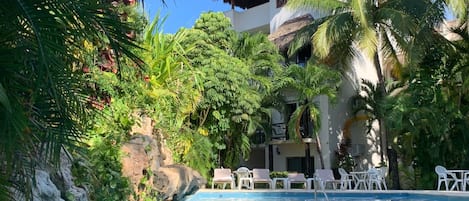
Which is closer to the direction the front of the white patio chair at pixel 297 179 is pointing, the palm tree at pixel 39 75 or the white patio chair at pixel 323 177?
the palm tree

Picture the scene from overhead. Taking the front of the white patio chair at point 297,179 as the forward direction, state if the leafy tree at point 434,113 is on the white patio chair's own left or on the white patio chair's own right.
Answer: on the white patio chair's own left

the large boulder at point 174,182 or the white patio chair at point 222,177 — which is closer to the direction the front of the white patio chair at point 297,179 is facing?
the large boulder

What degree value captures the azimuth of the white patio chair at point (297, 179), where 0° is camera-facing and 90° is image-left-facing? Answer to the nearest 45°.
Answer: approximately 0°

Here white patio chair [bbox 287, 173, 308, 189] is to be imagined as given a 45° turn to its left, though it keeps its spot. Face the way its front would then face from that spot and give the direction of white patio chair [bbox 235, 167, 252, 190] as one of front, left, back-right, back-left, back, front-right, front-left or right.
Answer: back-right

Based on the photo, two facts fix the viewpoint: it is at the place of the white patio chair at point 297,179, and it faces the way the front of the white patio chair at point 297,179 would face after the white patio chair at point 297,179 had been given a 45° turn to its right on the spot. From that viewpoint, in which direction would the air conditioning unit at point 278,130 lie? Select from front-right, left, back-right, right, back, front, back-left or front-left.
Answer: back-right

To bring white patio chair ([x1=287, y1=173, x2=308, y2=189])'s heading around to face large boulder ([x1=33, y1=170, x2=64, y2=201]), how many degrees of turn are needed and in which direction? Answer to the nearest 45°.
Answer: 0° — it already faces it
